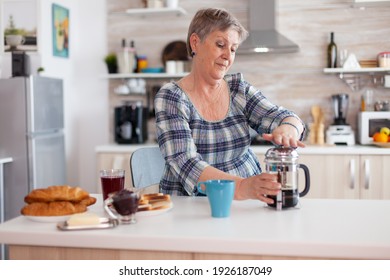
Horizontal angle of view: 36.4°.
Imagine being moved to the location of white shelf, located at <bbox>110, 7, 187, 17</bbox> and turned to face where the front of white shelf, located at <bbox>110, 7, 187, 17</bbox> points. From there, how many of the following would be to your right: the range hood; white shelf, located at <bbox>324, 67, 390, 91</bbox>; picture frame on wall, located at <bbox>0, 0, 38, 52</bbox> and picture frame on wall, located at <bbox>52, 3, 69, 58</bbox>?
2

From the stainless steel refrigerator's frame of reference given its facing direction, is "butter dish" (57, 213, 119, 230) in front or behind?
in front

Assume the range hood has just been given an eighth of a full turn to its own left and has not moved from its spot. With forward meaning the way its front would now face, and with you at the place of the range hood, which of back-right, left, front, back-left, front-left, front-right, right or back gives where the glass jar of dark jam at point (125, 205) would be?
front-right

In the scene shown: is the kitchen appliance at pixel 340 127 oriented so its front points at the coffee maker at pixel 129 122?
no

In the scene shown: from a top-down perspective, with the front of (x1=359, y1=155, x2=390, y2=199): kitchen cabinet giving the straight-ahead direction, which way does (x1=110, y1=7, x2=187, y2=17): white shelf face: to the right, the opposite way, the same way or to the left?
the same way

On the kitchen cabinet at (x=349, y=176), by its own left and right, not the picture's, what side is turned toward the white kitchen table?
front

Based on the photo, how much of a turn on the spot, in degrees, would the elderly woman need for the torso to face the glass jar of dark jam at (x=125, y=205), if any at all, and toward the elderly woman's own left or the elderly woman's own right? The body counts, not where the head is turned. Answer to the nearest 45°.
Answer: approximately 45° to the elderly woman's own right

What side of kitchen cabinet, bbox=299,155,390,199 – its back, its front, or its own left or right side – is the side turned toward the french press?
front

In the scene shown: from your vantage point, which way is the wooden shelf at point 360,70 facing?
toward the camera

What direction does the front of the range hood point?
toward the camera

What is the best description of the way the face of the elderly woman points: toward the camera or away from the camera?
toward the camera

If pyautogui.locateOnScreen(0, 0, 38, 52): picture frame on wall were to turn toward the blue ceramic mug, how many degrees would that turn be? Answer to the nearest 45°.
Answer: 0° — it already faces it

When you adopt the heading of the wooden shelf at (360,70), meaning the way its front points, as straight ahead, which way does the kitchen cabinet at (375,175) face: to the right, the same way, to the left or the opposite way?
the same way

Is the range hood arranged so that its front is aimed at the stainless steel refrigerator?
no

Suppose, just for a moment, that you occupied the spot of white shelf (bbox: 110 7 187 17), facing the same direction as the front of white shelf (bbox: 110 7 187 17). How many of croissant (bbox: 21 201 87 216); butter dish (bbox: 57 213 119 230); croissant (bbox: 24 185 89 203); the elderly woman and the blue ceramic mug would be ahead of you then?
5

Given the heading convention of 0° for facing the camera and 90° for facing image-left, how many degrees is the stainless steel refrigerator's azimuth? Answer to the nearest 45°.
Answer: approximately 315°
